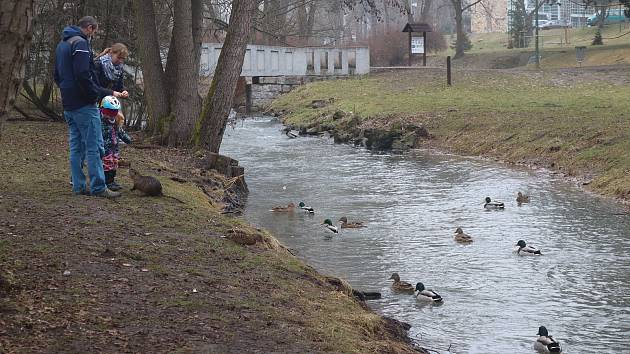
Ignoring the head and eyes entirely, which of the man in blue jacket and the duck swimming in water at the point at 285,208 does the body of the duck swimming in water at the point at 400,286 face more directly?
the man in blue jacket

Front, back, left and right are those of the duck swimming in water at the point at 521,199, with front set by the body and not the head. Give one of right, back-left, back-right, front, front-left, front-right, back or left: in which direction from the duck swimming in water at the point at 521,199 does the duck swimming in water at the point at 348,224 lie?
front-left

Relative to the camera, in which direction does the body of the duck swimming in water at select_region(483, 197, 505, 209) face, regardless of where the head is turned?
to the viewer's left

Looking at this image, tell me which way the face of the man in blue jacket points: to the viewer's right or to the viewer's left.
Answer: to the viewer's right

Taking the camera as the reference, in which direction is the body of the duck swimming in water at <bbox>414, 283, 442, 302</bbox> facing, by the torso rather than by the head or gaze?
to the viewer's left

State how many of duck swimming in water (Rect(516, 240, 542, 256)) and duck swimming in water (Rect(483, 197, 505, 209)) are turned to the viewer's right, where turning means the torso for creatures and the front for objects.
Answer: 0

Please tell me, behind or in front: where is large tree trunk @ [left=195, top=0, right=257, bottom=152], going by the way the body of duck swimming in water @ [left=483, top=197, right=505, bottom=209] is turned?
in front

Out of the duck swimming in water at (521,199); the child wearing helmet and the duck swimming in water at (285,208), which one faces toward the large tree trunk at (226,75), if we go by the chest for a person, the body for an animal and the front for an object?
the duck swimming in water at (521,199)

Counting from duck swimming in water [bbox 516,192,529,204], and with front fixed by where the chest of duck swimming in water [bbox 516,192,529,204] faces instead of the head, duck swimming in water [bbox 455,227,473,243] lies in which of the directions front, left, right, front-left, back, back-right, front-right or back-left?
left

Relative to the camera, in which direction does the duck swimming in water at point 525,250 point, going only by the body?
to the viewer's left

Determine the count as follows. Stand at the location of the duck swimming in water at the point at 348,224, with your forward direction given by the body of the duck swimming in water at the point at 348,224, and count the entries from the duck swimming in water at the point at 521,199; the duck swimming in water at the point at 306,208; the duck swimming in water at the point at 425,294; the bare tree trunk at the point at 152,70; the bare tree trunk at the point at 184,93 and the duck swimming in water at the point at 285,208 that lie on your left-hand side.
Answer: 1

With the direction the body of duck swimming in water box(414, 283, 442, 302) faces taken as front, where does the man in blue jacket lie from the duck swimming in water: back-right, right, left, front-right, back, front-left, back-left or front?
front

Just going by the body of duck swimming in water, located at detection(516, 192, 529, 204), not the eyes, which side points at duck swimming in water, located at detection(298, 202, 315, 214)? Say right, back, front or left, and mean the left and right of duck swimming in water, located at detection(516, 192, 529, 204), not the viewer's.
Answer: front

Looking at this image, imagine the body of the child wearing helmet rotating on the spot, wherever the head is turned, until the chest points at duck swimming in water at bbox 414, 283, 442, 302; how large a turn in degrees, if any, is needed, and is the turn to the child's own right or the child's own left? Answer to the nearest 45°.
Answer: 0° — they already face it

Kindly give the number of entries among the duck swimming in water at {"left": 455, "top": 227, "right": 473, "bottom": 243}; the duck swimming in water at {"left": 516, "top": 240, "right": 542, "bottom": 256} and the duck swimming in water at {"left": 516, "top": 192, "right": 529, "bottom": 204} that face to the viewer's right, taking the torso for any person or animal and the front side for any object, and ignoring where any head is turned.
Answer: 0

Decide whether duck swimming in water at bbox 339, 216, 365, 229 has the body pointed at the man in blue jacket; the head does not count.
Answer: no

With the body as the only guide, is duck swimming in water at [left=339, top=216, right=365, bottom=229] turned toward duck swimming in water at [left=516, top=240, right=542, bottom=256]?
no

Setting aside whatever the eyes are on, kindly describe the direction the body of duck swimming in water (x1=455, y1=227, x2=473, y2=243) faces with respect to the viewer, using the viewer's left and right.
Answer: facing to the left of the viewer
